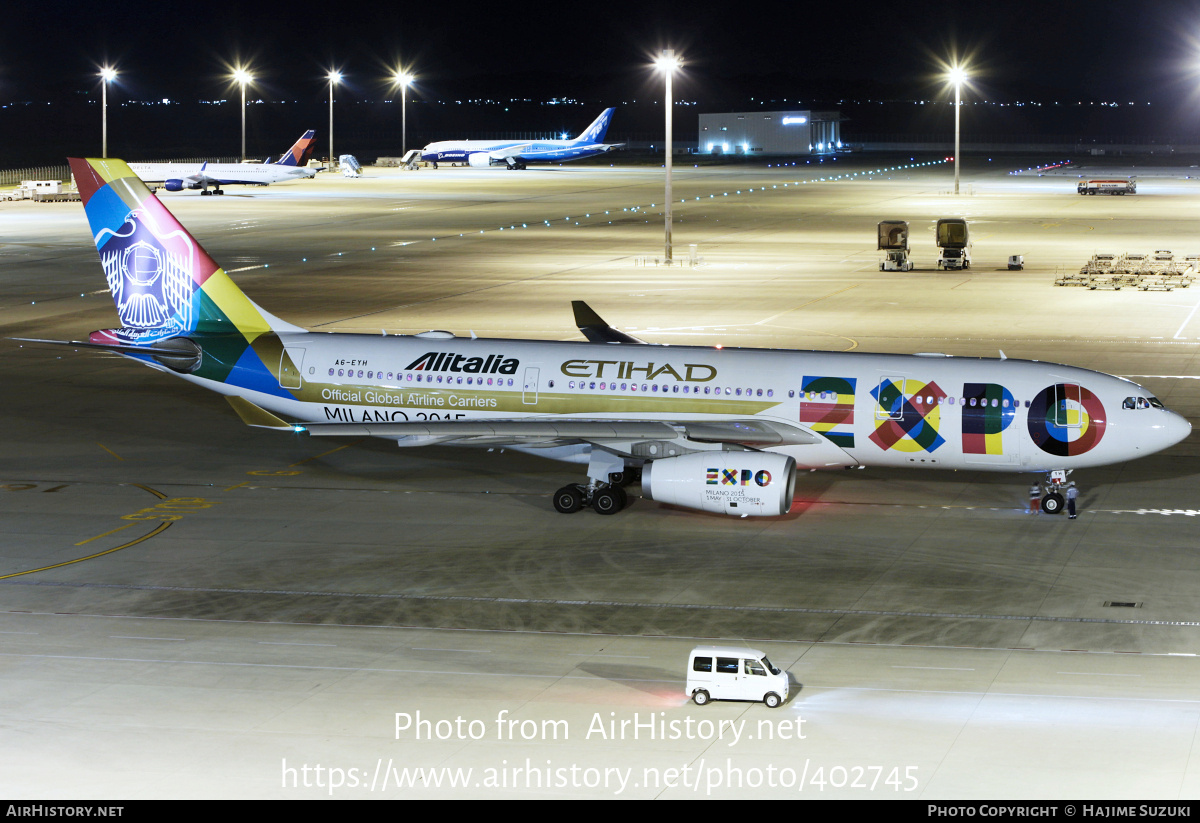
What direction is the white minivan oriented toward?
to the viewer's right

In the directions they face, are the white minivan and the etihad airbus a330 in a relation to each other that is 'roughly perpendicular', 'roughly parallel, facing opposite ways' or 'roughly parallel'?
roughly parallel

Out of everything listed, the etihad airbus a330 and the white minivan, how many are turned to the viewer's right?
2

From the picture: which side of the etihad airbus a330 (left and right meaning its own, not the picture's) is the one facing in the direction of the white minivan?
right

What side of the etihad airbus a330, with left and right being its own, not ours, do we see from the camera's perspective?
right
